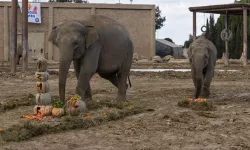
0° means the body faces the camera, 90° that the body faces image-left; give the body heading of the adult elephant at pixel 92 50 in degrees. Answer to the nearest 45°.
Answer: approximately 45°

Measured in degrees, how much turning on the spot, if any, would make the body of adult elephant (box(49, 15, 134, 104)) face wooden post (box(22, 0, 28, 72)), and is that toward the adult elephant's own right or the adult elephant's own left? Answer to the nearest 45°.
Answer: approximately 135° to the adult elephant's own right

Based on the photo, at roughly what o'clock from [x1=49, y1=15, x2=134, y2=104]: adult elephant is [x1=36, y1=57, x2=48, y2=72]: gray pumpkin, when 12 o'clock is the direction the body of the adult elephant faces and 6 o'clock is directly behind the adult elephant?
The gray pumpkin is roughly at 12 o'clock from the adult elephant.

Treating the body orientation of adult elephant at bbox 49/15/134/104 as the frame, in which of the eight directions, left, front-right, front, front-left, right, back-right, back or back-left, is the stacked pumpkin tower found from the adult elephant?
front

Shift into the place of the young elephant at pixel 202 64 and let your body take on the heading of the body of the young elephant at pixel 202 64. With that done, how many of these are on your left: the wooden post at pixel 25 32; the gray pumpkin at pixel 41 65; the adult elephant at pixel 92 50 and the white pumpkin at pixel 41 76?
0

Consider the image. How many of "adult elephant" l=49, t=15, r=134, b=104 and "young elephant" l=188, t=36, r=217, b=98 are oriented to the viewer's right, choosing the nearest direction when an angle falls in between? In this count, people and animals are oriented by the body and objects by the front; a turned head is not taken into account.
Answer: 0

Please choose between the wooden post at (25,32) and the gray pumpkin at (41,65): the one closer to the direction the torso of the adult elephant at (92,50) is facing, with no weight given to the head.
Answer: the gray pumpkin

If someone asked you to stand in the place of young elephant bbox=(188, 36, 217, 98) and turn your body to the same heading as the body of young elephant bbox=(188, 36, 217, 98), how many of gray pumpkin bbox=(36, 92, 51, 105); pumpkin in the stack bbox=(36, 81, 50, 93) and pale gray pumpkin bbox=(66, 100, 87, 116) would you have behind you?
0

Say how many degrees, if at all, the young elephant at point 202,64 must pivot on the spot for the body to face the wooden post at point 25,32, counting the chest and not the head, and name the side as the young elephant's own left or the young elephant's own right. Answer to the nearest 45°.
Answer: approximately 135° to the young elephant's own right

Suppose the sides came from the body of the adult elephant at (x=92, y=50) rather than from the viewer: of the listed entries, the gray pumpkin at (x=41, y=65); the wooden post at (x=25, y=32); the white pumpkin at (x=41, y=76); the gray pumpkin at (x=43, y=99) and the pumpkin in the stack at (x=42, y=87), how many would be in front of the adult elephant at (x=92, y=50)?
4

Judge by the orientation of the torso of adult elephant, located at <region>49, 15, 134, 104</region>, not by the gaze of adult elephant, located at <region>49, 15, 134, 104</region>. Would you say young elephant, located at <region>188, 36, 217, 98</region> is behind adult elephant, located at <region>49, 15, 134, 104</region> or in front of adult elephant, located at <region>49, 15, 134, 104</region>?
behind

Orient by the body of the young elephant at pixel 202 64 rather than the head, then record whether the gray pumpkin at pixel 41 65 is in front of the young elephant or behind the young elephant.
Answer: in front

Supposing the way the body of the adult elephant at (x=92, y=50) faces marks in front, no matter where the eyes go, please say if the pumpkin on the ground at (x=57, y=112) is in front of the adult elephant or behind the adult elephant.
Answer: in front

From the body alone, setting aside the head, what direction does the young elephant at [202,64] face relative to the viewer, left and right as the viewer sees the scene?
facing the viewer

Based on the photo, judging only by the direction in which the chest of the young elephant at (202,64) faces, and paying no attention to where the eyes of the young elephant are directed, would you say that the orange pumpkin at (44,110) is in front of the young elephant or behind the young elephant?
in front

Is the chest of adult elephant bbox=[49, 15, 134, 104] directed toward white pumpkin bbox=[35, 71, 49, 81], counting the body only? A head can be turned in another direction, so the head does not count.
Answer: yes
